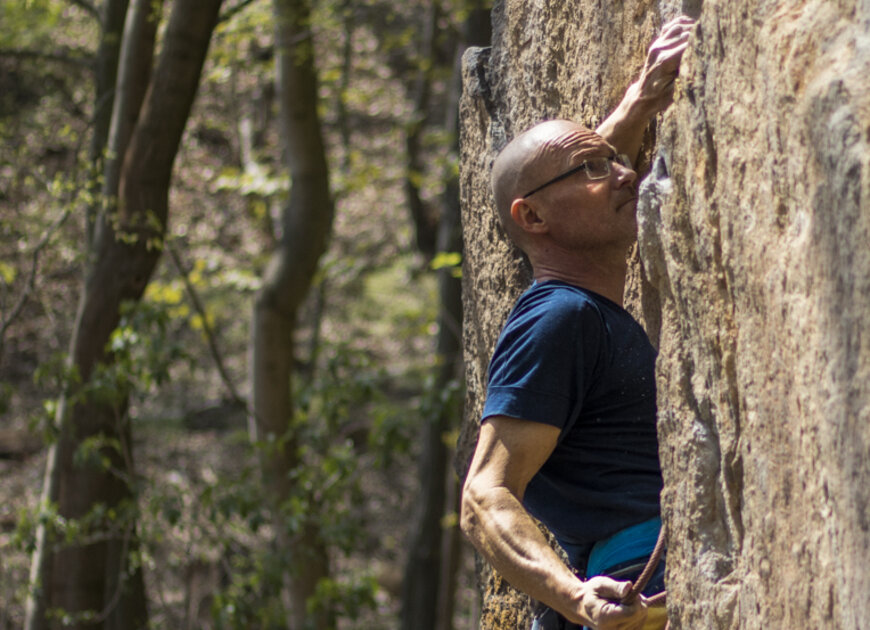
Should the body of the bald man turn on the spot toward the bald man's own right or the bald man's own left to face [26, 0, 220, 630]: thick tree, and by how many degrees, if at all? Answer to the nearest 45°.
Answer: approximately 135° to the bald man's own left

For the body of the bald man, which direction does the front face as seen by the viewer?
to the viewer's right

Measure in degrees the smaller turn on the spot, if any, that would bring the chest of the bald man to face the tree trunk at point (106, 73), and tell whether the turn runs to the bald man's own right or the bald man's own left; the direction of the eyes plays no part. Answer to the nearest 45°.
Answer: approximately 135° to the bald man's own left

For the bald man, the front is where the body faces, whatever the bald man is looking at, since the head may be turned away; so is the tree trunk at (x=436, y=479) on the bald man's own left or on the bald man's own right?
on the bald man's own left

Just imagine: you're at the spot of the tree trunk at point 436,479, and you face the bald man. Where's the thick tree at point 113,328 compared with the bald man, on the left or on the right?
right

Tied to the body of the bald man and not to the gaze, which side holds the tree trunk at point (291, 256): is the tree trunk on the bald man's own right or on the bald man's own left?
on the bald man's own left
